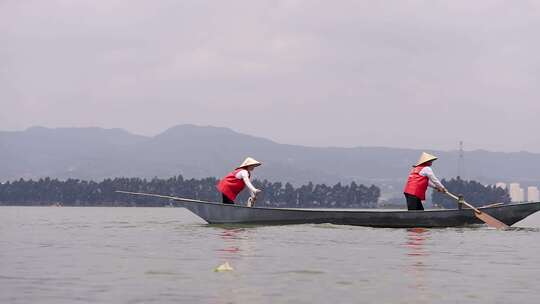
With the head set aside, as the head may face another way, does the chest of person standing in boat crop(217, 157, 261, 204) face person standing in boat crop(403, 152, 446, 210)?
yes

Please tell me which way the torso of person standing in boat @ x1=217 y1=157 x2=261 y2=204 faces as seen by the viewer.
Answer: to the viewer's right
